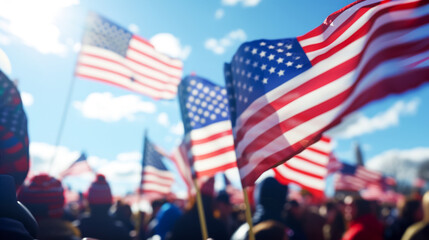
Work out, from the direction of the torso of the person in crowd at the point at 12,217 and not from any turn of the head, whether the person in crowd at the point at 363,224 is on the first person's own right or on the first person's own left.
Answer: on the first person's own right

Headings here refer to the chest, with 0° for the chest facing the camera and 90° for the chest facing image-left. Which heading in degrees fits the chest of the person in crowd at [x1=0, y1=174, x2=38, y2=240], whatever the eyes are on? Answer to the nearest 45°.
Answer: approximately 180°

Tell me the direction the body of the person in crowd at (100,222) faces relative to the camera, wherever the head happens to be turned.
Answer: away from the camera

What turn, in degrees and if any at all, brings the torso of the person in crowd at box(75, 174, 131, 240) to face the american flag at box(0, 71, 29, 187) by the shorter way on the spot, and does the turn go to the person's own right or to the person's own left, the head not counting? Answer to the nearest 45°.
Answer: approximately 135° to the person's own left

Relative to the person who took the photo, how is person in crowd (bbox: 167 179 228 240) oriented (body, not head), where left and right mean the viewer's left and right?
facing away from the viewer

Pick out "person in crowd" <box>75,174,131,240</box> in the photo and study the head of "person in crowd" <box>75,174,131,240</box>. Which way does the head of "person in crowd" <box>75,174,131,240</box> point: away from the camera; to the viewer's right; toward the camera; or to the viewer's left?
away from the camera

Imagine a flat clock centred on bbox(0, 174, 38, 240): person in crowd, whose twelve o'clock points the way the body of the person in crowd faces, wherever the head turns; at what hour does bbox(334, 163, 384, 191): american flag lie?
The american flag is roughly at 2 o'clock from the person in crowd.

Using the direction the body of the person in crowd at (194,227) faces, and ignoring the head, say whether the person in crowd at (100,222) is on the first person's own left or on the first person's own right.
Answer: on the first person's own left

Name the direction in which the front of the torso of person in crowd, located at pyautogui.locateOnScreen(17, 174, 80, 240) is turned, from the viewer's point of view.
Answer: away from the camera
